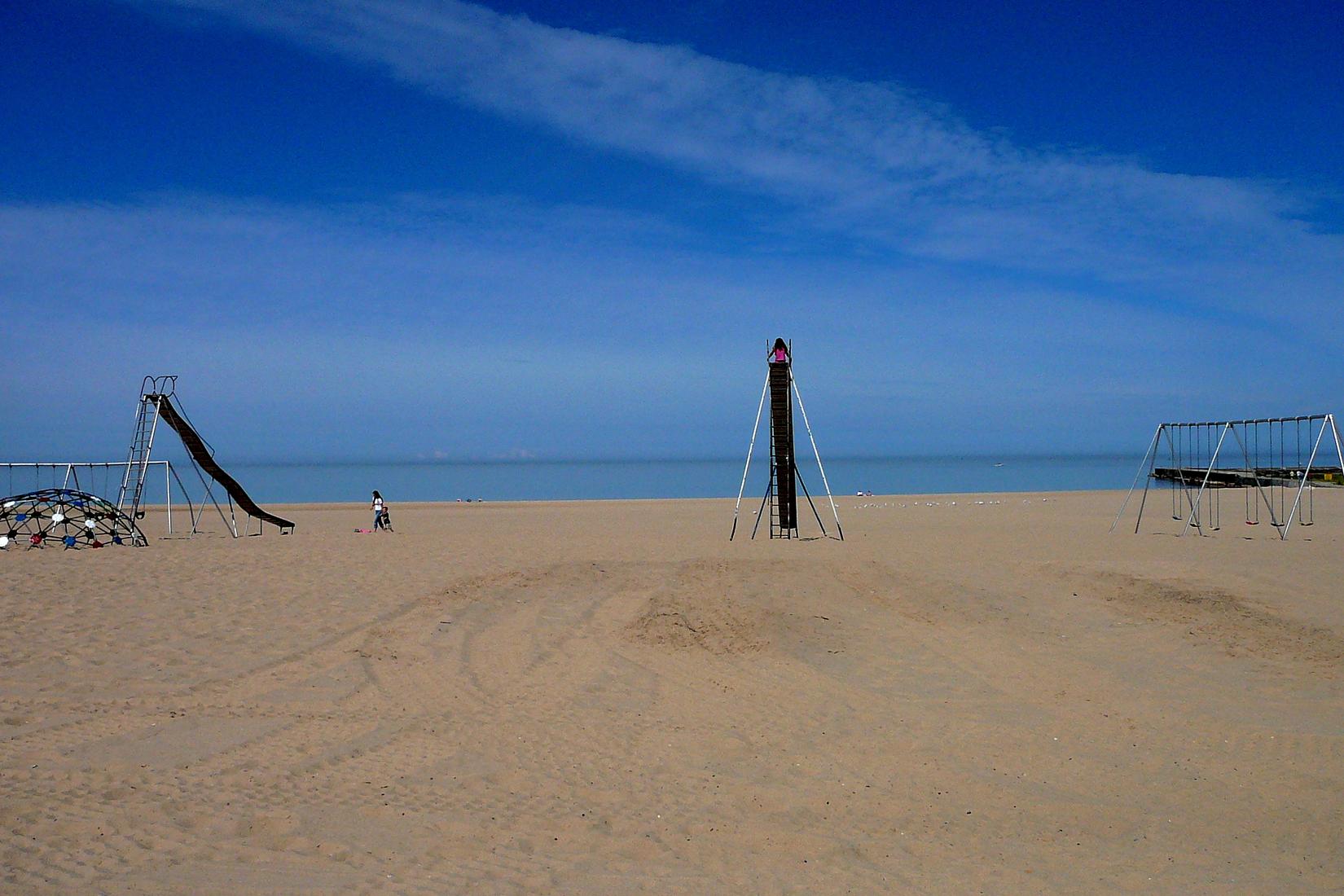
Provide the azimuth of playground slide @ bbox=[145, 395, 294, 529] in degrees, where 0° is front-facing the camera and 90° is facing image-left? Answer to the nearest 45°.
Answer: approximately 270°

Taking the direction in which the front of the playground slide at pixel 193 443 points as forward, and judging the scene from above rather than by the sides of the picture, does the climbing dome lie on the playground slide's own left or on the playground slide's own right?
on the playground slide's own right

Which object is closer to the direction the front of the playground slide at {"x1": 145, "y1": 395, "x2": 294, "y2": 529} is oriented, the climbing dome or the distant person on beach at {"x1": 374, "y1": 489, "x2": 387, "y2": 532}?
the distant person on beach

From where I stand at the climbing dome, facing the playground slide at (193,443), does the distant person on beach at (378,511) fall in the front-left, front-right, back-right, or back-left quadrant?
front-right

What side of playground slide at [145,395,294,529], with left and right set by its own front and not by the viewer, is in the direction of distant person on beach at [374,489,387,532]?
front

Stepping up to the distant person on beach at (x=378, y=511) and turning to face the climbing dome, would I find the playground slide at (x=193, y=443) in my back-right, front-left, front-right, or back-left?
front-right

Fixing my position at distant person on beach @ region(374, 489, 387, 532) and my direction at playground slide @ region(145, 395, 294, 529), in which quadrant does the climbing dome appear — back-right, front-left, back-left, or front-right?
front-left
